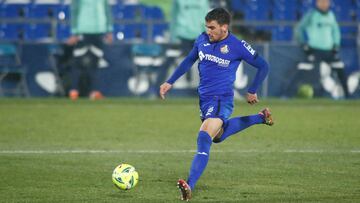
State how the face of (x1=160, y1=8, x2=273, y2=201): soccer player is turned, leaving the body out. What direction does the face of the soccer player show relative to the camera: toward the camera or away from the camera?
toward the camera

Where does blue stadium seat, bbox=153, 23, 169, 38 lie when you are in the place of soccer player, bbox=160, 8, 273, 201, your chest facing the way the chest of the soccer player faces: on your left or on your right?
on your right

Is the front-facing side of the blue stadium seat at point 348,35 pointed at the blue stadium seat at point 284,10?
no

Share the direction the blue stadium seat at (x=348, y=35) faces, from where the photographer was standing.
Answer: facing the viewer

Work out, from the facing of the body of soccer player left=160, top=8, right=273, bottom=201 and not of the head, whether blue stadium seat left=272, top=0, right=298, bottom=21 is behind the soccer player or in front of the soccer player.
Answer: behind

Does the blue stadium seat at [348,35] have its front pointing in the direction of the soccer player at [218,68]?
yes

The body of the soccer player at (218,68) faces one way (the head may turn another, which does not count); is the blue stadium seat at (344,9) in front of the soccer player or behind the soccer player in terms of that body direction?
behind

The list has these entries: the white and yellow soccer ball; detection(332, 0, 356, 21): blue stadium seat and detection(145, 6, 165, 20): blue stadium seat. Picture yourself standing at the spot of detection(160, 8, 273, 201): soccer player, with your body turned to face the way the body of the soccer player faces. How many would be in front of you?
1

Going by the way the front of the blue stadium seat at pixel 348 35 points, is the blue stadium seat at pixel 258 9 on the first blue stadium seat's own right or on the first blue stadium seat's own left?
on the first blue stadium seat's own right

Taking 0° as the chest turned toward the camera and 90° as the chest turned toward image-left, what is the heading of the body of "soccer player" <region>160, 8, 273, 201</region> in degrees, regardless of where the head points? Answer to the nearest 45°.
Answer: approximately 45°

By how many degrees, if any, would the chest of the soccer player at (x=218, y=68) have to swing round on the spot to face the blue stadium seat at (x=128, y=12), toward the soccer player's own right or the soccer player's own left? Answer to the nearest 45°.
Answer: approximately 135° to the soccer player's own right

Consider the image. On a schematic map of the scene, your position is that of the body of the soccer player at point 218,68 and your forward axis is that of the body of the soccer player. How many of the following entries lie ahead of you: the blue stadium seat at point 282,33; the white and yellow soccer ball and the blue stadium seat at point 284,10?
1

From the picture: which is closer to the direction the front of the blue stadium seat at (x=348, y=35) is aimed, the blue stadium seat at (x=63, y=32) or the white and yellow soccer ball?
the white and yellow soccer ball

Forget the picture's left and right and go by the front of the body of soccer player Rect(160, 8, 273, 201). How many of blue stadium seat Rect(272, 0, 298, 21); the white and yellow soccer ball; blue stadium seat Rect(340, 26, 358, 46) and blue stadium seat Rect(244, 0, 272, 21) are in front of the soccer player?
1

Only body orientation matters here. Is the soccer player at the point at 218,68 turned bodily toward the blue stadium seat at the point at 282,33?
no

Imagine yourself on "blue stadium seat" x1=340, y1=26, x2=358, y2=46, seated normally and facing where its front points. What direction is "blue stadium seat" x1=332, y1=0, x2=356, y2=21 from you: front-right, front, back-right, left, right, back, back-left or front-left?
back

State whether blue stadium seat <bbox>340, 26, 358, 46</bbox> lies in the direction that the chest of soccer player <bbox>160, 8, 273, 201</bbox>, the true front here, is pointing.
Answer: no

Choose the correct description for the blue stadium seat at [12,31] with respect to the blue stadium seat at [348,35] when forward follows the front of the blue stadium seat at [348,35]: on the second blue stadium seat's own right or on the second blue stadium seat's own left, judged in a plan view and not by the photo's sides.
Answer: on the second blue stadium seat's own right

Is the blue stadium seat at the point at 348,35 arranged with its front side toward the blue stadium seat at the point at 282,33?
no

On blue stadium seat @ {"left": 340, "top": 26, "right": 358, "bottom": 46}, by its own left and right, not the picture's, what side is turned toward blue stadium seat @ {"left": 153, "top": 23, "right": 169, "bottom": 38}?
right

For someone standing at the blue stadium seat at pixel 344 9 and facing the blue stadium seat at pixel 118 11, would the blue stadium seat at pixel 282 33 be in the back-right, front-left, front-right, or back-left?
front-left
